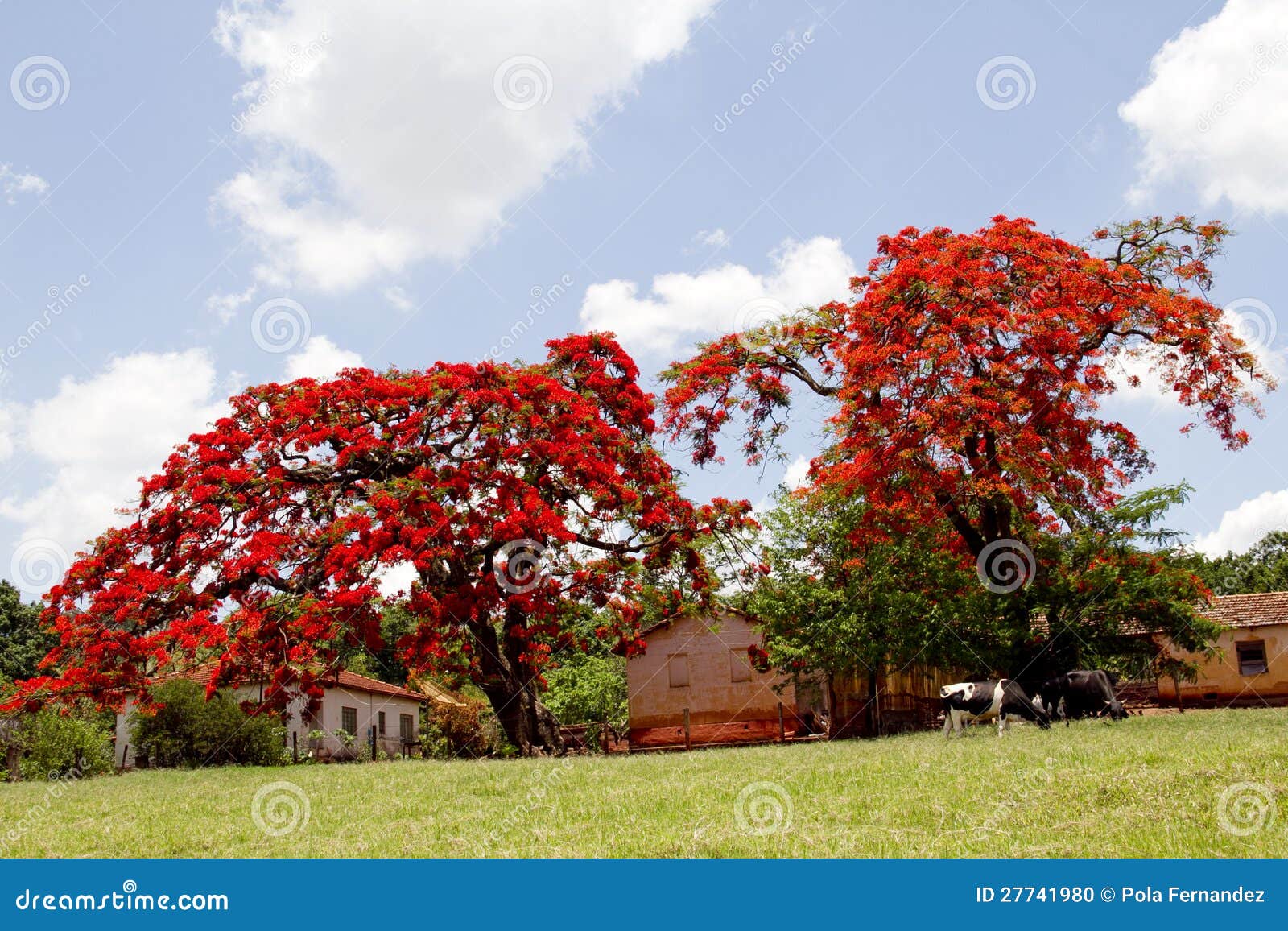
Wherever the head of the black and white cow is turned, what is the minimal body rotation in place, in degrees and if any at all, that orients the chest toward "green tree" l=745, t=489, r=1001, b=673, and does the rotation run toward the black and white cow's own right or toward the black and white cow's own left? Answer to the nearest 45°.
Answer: approximately 135° to the black and white cow's own left

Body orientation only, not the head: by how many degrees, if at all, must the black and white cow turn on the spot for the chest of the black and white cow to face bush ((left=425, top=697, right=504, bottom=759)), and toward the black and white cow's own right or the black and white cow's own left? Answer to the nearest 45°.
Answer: approximately 135° to the black and white cow's own left

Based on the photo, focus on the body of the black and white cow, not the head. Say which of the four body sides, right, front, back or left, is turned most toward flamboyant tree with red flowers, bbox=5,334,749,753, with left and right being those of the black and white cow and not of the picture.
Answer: back

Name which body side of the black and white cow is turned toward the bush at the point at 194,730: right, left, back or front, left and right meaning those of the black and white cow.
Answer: back

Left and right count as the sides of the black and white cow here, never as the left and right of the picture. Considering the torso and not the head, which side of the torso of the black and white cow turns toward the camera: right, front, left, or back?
right

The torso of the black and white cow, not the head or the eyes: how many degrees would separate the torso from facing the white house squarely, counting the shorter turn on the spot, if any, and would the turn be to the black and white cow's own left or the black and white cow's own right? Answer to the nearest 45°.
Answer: approximately 135° to the black and white cow's own left

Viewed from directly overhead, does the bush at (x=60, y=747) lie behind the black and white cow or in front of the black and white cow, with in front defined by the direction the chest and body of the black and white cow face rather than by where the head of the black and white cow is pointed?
behind
